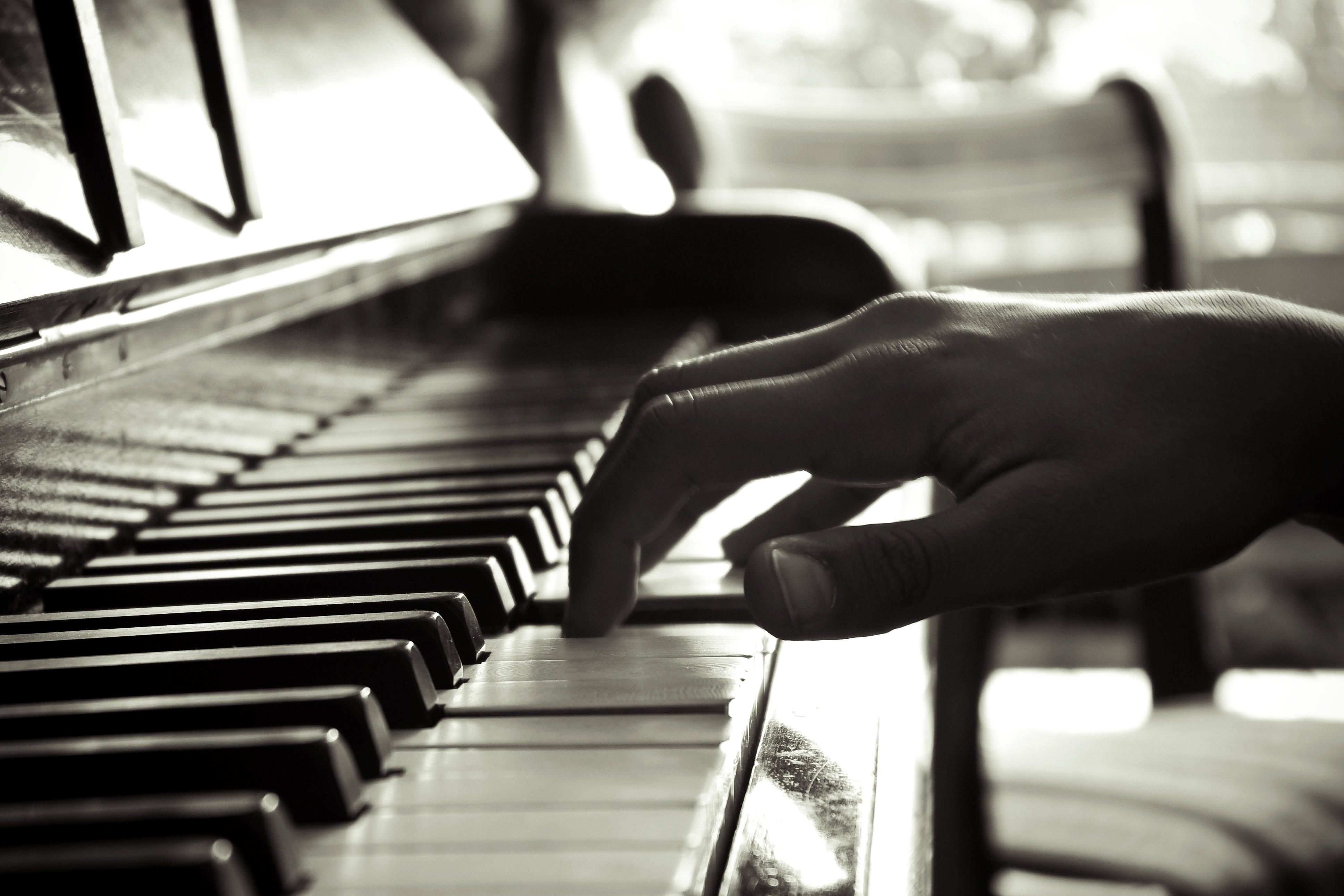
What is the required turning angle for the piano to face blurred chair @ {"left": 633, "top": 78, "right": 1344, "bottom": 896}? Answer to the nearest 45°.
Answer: approximately 45° to its left

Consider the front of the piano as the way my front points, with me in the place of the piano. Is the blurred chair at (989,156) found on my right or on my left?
on my left

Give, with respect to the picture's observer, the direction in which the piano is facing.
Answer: facing to the right of the viewer
